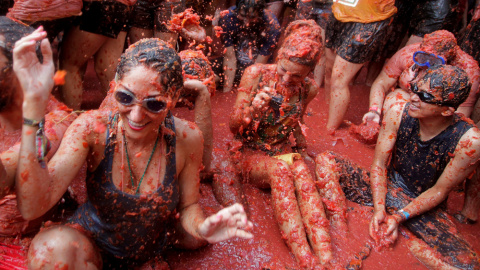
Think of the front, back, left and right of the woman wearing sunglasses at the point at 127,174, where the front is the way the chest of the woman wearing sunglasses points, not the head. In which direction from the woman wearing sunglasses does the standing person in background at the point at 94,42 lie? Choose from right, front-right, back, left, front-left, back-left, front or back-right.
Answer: back

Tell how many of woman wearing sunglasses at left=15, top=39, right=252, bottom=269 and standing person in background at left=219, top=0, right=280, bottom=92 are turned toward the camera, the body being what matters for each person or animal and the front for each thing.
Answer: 2

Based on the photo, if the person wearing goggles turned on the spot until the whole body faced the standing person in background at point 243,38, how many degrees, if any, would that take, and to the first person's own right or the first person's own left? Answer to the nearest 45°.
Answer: approximately 90° to the first person's own right

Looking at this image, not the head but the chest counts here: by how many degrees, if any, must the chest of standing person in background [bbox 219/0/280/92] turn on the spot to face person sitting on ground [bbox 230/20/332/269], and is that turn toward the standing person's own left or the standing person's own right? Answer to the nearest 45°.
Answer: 0° — they already face them

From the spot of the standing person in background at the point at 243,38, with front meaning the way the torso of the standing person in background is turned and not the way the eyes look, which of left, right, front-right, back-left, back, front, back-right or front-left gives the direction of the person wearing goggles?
front-left

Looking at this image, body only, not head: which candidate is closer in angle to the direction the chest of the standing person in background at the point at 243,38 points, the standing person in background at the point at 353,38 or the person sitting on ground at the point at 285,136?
the person sitting on ground

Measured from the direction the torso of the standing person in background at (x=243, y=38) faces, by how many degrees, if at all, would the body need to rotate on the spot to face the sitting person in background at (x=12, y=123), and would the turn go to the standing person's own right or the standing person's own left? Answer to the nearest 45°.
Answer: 0° — they already face them
